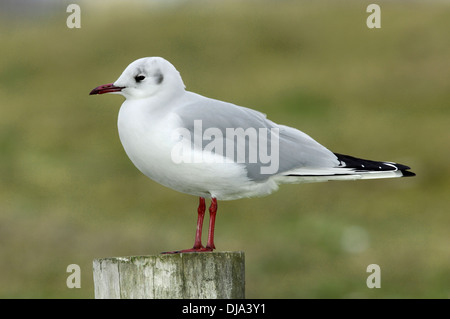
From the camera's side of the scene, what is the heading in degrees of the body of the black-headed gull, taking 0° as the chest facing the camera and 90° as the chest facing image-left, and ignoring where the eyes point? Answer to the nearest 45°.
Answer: approximately 90°
